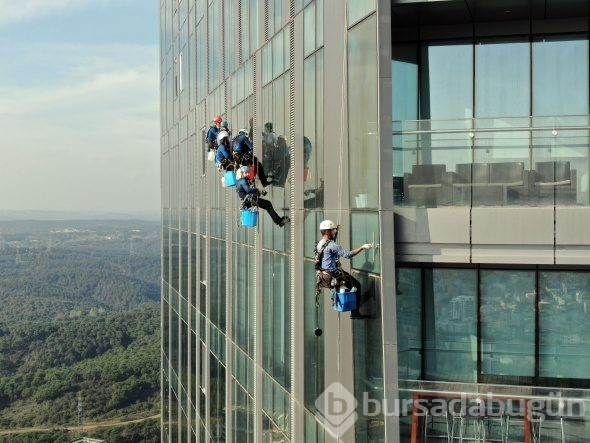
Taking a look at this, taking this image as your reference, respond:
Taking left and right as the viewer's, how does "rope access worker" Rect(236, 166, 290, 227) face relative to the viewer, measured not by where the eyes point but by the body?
facing to the right of the viewer

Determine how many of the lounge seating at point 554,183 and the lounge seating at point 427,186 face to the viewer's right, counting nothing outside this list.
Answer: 0

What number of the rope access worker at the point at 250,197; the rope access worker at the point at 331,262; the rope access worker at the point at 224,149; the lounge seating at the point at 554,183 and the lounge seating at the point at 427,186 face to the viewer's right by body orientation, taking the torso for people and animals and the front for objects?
3

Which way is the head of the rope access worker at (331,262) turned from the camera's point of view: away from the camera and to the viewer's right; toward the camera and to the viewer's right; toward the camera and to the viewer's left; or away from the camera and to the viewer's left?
away from the camera and to the viewer's right

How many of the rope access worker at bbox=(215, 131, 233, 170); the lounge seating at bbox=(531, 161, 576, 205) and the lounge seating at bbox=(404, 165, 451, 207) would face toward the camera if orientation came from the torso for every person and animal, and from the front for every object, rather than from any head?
2

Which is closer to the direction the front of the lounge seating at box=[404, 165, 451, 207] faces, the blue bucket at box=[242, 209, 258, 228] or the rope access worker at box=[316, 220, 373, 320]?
the rope access worker

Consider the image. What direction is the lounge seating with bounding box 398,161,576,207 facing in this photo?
toward the camera

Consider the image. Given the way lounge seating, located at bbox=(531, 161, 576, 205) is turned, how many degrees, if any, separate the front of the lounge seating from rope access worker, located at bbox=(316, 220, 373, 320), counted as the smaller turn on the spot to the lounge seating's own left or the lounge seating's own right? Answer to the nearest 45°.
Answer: approximately 90° to the lounge seating's own right

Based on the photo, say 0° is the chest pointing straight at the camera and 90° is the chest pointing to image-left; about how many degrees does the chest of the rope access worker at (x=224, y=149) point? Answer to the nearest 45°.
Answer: approximately 270°

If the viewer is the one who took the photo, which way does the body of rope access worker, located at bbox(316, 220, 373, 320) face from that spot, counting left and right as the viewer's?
facing to the right of the viewer

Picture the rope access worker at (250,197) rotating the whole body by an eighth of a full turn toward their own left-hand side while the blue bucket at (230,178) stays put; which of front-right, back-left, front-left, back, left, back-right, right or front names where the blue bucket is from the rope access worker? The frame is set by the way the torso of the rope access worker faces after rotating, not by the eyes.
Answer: left

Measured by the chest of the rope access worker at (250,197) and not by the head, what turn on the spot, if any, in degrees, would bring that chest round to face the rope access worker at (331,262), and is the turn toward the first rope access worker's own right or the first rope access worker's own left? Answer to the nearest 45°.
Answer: approximately 90° to the first rope access worker's own right

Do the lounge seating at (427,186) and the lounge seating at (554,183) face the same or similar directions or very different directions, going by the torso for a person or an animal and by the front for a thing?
same or similar directions
